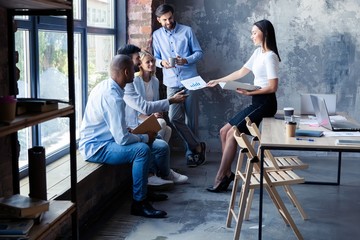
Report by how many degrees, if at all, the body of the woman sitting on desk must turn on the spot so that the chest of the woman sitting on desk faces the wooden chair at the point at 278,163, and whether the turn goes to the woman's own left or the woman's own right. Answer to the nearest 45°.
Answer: approximately 90° to the woman's own left

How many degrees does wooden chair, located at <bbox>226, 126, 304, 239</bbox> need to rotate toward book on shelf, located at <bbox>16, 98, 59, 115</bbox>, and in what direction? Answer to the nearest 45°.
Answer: approximately 135° to its right

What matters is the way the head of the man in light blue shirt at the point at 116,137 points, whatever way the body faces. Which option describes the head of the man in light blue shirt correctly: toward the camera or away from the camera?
away from the camera

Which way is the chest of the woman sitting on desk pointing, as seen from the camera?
to the viewer's left

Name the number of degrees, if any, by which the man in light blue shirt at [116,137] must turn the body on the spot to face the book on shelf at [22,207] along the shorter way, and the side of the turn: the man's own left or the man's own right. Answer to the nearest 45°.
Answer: approximately 90° to the man's own right

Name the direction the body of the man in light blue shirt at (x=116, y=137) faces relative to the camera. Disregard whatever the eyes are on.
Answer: to the viewer's right

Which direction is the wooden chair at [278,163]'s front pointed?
to the viewer's right

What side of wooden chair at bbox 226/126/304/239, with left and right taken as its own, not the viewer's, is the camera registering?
right

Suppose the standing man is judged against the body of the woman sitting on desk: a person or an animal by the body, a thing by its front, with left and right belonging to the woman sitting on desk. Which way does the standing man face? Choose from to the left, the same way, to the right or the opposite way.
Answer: to the left
